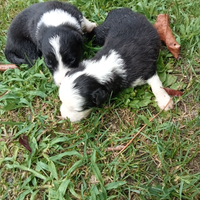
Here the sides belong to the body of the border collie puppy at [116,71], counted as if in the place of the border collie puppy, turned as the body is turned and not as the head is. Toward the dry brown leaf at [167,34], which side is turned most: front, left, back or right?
back

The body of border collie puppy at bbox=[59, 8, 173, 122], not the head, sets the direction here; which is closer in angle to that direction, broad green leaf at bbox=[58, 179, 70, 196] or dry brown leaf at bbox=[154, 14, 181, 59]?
the broad green leaf

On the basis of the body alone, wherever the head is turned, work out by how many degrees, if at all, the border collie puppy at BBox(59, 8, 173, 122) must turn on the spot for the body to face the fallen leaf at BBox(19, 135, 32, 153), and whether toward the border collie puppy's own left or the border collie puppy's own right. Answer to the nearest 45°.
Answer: approximately 45° to the border collie puppy's own right

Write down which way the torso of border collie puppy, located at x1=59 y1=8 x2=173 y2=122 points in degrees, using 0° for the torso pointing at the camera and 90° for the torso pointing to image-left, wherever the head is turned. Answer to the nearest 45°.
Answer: approximately 45°

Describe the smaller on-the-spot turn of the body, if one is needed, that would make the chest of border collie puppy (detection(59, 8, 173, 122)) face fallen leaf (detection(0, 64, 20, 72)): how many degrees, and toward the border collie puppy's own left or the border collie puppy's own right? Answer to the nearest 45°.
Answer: approximately 90° to the border collie puppy's own right

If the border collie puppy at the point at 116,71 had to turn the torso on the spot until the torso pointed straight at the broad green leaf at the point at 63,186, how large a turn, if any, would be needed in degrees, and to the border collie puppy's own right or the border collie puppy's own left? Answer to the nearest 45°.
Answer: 0° — it already faces it

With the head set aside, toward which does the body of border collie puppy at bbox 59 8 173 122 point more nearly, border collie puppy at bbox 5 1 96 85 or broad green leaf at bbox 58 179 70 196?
the broad green leaf

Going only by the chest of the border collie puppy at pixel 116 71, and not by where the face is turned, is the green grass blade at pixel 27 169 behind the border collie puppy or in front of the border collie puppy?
in front

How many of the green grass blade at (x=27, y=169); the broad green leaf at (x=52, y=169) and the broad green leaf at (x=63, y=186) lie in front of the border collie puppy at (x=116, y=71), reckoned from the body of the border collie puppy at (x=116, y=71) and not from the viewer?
3

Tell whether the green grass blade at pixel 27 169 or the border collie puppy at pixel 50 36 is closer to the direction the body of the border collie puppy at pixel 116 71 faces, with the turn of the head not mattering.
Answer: the green grass blade

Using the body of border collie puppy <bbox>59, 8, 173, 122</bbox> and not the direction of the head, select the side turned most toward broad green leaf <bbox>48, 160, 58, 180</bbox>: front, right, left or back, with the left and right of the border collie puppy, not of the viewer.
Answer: front

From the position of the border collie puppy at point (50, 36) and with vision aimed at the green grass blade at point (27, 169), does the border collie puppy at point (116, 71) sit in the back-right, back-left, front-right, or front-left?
front-left

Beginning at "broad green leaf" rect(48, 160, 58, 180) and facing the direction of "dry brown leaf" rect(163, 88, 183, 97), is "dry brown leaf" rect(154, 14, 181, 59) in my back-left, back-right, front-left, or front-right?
front-left
